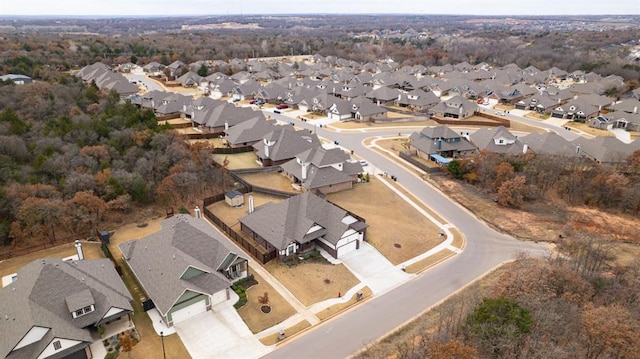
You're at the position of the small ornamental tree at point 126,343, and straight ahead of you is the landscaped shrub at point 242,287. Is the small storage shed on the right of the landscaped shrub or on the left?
left

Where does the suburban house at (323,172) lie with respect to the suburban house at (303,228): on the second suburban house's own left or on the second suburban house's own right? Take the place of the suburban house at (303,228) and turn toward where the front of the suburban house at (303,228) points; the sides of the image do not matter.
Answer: on the second suburban house's own left

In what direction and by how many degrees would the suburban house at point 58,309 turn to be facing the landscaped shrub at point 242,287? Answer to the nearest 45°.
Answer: approximately 45° to its left

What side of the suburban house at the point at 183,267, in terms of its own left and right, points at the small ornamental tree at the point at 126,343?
right

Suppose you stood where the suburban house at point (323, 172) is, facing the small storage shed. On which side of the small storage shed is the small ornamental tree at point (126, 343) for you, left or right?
left

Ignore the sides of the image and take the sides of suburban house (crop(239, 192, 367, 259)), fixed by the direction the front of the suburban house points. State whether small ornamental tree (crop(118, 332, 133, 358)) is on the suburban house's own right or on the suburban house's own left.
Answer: on the suburban house's own right

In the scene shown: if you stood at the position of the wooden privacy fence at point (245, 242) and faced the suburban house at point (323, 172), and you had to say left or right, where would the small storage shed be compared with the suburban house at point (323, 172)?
left

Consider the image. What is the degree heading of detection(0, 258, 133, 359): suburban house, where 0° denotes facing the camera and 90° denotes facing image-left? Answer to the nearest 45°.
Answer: approximately 315°

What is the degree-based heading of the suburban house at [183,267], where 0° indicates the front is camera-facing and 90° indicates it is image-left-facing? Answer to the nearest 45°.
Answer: approximately 315°
